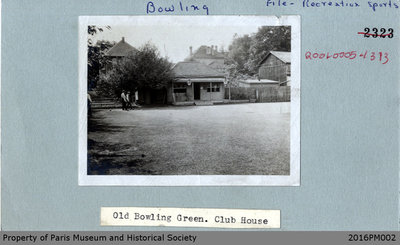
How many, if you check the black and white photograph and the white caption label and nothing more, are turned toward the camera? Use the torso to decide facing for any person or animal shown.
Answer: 2

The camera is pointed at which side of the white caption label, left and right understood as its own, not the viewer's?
front

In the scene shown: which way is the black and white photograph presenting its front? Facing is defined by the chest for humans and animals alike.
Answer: toward the camera
